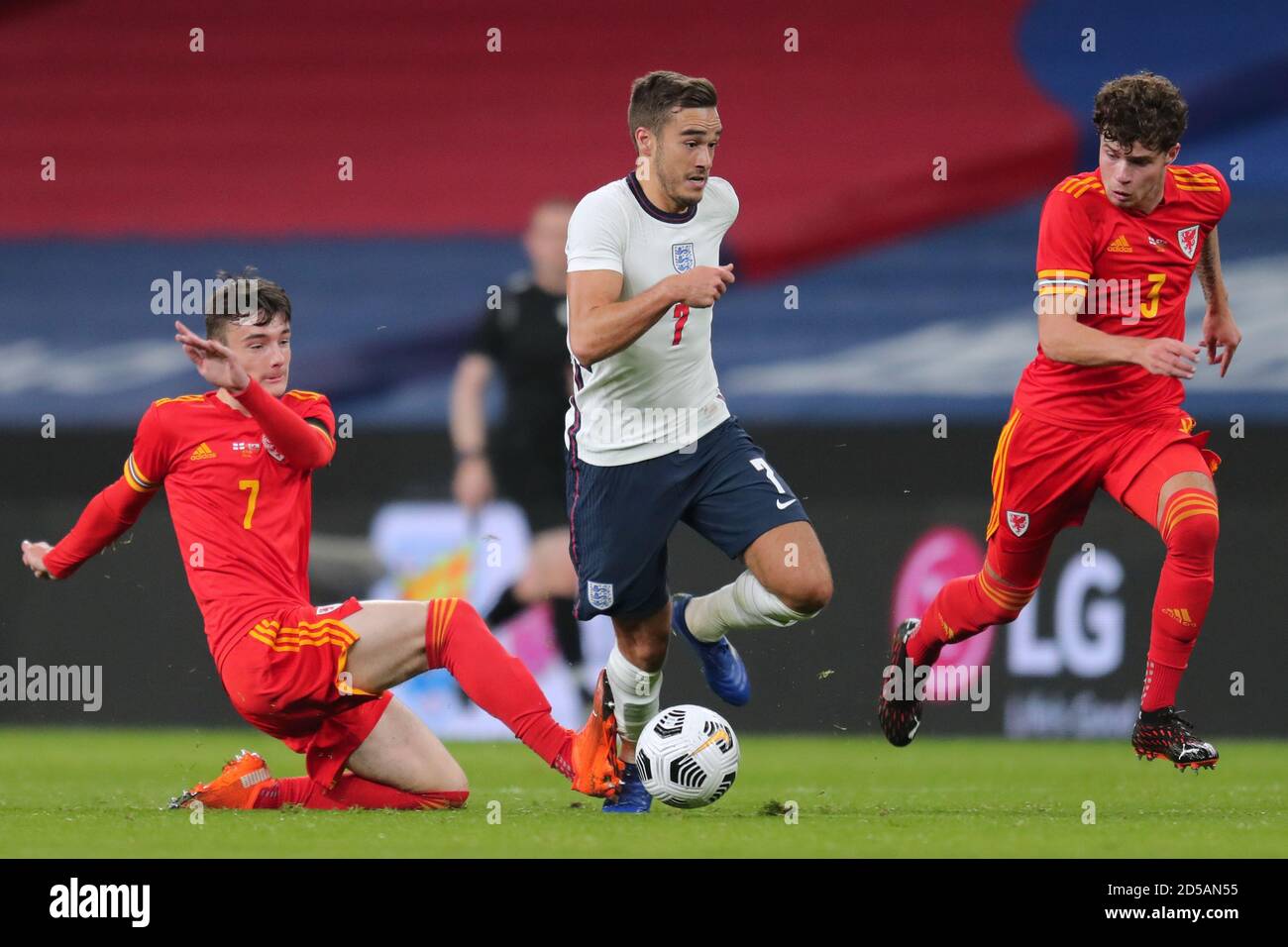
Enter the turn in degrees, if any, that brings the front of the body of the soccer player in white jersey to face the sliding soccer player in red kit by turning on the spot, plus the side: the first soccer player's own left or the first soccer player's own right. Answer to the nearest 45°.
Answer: approximately 135° to the first soccer player's own right

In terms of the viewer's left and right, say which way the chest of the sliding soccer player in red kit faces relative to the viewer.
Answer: facing the viewer and to the right of the viewer

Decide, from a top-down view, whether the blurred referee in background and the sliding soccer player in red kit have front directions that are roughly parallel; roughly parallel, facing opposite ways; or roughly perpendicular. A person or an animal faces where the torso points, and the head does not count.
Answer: roughly parallel

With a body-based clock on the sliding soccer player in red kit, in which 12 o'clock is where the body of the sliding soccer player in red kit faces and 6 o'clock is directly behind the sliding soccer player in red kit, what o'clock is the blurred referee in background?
The blurred referee in background is roughly at 8 o'clock from the sliding soccer player in red kit.

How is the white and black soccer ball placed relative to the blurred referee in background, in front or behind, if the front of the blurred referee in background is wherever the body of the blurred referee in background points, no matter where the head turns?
in front

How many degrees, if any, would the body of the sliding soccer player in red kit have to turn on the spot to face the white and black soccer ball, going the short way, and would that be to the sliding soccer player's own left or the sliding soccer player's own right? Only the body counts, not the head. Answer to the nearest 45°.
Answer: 0° — they already face it

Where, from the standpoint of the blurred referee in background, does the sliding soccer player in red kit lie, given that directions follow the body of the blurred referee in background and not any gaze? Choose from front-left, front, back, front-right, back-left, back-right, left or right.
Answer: front-right

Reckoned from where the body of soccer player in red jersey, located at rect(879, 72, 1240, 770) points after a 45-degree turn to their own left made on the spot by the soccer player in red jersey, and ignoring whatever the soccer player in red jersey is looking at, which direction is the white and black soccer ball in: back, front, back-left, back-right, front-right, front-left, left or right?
back-right

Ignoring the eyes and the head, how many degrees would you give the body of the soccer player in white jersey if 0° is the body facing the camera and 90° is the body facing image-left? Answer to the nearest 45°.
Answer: approximately 315°

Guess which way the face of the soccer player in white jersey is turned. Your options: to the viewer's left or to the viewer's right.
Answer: to the viewer's right

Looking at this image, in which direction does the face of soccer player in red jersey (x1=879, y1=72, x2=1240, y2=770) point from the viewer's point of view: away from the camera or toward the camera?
toward the camera
